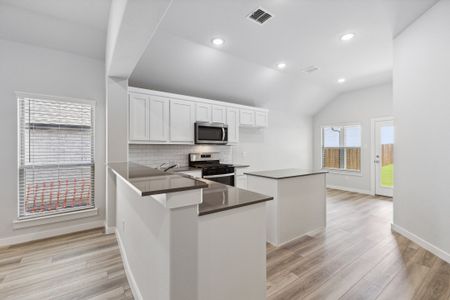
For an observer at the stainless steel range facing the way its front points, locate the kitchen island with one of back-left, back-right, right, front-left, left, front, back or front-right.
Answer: front

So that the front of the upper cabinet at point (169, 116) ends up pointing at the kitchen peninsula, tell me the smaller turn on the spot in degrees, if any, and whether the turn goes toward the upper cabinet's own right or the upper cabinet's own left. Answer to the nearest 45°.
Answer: approximately 45° to the upper cabinet's own right

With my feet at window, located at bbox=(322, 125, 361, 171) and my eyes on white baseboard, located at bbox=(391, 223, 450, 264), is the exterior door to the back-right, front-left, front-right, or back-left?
front-left

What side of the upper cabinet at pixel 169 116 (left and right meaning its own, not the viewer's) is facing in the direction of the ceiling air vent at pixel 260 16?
front

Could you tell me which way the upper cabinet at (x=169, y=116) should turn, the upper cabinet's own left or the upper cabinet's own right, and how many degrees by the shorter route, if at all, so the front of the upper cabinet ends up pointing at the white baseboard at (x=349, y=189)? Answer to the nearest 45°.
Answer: approximately 45° to the upper cabinet's own left

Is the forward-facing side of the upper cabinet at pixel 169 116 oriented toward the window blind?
no

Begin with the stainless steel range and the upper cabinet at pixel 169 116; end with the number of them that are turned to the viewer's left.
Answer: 0

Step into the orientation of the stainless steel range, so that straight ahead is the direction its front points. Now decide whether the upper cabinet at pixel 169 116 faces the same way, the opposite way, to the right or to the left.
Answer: the same way

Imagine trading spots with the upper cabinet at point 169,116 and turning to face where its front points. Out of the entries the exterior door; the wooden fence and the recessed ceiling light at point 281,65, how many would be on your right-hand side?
0

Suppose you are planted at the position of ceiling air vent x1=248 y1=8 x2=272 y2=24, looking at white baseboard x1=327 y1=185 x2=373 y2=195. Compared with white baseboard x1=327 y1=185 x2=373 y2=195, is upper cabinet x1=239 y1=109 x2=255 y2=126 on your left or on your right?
left

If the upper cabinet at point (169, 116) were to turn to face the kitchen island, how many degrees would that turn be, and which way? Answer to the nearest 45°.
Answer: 0° — it already faces it
